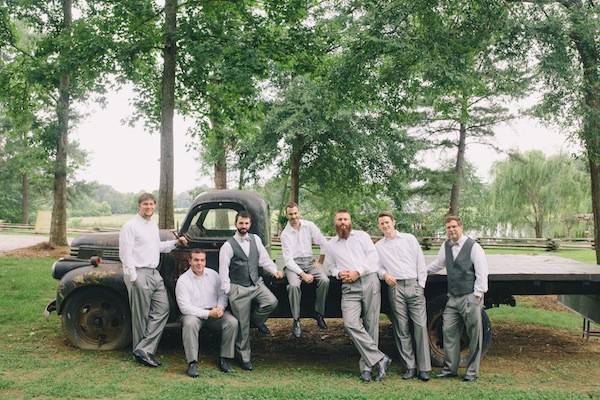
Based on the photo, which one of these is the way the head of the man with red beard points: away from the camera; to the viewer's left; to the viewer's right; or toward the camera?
toward the camera

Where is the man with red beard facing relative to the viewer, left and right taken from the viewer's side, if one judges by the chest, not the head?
facing the viewer

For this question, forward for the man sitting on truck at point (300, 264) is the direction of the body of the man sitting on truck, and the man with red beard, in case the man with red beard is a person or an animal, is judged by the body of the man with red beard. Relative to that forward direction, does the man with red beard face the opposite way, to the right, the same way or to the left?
the same way

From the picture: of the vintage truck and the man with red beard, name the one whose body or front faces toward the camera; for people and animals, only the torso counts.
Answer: the man with red beard

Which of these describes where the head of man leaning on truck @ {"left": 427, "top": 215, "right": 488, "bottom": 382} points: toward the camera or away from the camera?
toward the camera

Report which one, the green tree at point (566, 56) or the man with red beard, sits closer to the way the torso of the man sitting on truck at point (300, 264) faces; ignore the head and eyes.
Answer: the man with red beard

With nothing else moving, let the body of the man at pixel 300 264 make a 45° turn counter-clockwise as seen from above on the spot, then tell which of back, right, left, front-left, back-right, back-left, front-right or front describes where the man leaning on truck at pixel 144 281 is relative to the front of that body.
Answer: back-right

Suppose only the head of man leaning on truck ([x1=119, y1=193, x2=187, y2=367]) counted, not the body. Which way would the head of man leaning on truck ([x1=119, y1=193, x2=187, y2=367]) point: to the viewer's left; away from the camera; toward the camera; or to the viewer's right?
toward the camera

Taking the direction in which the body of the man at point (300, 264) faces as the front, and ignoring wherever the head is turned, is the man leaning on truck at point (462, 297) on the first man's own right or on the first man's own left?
on the first man's own left

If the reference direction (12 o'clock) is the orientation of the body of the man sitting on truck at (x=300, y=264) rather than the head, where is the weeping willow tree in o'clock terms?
The weeping willow tree is roughly at 7 o'clock from the man sitting on truck.

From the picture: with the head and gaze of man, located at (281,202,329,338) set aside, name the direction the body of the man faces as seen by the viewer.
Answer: toward the camera

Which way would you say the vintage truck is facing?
to the viewer's left

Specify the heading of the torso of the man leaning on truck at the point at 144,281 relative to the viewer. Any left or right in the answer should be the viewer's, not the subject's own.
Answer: facing the viewer and to the right of the viewer

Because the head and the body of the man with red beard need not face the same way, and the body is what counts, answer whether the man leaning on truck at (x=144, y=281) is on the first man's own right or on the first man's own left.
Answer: on the first man's own right

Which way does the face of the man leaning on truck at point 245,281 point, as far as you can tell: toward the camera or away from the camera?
toward the camera

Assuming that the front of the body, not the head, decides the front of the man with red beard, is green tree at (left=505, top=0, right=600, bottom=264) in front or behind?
behind
